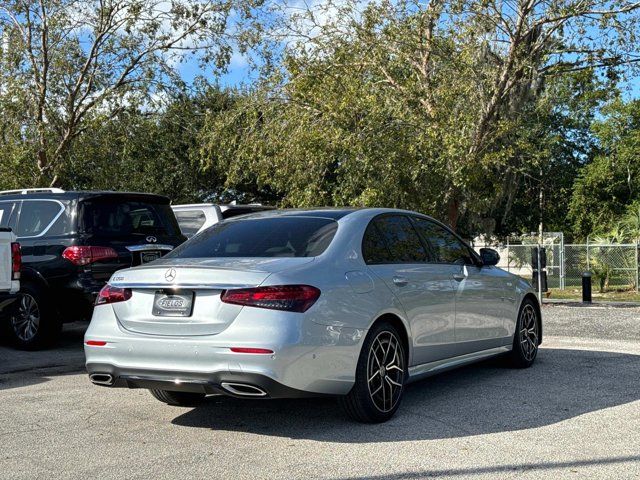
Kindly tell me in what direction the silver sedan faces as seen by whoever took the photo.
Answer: facing away from the viewer and to the right of the viewer

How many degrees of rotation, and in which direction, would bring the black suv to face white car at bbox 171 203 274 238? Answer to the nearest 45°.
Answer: approximately 90° to its right

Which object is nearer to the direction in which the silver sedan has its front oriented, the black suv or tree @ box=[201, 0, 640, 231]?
the tree

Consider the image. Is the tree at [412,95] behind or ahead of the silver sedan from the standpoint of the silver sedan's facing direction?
ahead

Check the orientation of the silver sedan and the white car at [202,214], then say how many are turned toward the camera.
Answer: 0

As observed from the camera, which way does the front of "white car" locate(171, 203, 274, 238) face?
facing away from the viewer and to the left of the viewer

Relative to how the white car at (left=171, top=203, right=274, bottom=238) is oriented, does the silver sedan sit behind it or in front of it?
behind

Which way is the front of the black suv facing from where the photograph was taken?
facing away from the viewer and to the left of the viewer

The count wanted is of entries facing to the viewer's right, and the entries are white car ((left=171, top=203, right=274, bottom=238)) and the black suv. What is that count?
0

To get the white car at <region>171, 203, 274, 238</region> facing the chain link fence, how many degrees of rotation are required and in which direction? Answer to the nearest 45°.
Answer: approximately 90° to its right

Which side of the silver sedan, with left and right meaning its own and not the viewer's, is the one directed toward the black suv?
left
